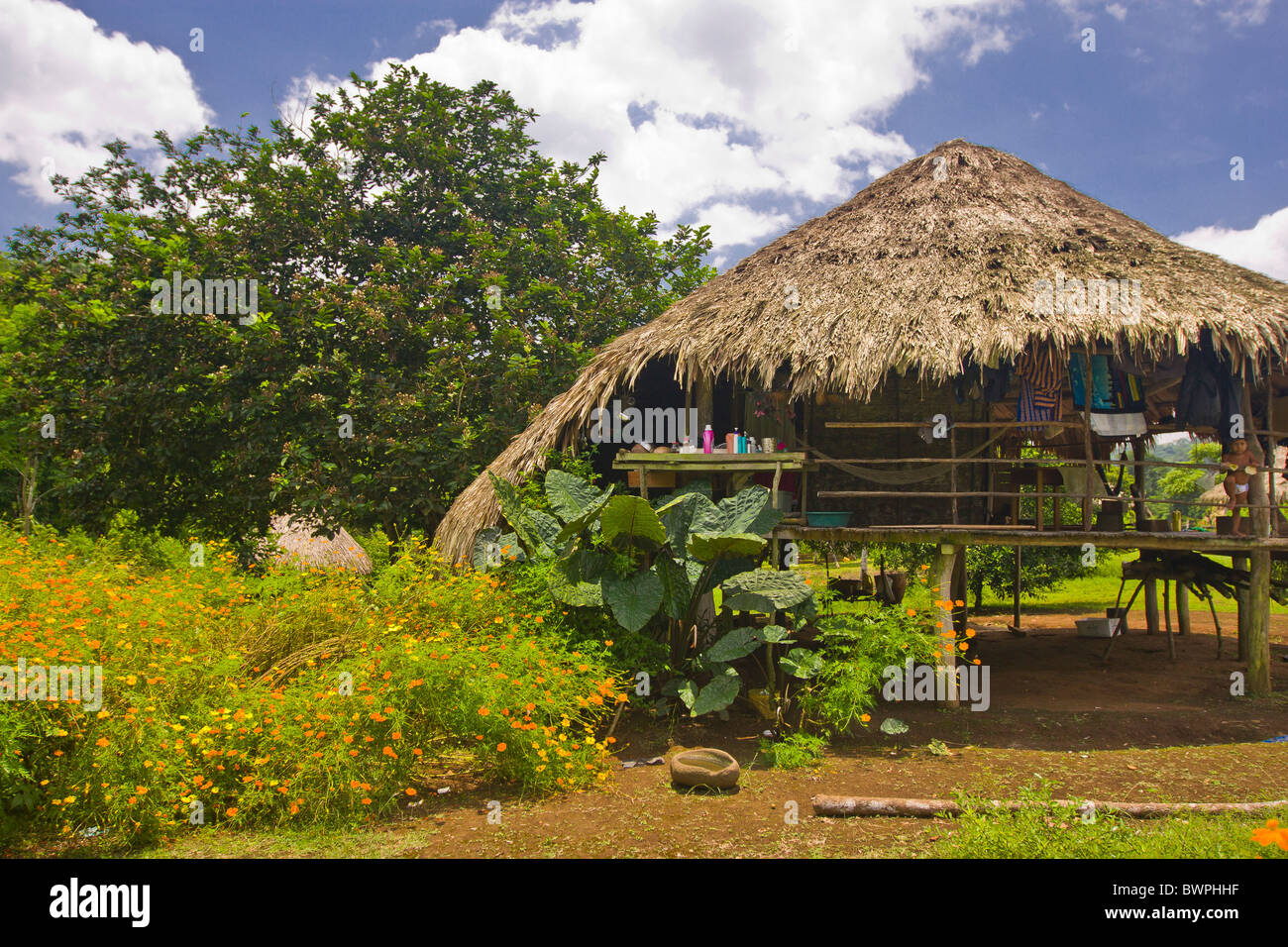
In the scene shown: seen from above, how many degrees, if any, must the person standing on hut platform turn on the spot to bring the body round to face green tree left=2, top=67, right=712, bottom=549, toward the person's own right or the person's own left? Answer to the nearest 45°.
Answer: approximately 90° to the person's own right

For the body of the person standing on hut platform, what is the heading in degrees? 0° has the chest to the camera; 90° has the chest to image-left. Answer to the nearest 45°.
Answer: approximately 0°

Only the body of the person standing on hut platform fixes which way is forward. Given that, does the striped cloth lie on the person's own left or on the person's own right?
on the person's own right

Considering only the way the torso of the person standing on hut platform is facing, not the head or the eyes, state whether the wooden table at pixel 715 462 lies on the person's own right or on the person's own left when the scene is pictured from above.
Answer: on the person's own right

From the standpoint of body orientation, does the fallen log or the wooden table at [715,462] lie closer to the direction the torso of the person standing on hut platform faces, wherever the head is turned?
the fallen log

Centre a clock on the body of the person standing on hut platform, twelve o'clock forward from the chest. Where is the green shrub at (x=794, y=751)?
The green shrub is roughly at 1 o'clock from the person standing on hut platform.

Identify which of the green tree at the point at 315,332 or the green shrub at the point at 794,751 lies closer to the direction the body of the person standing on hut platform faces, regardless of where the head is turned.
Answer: the green shrub

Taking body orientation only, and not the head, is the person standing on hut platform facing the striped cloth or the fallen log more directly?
the fallen log
